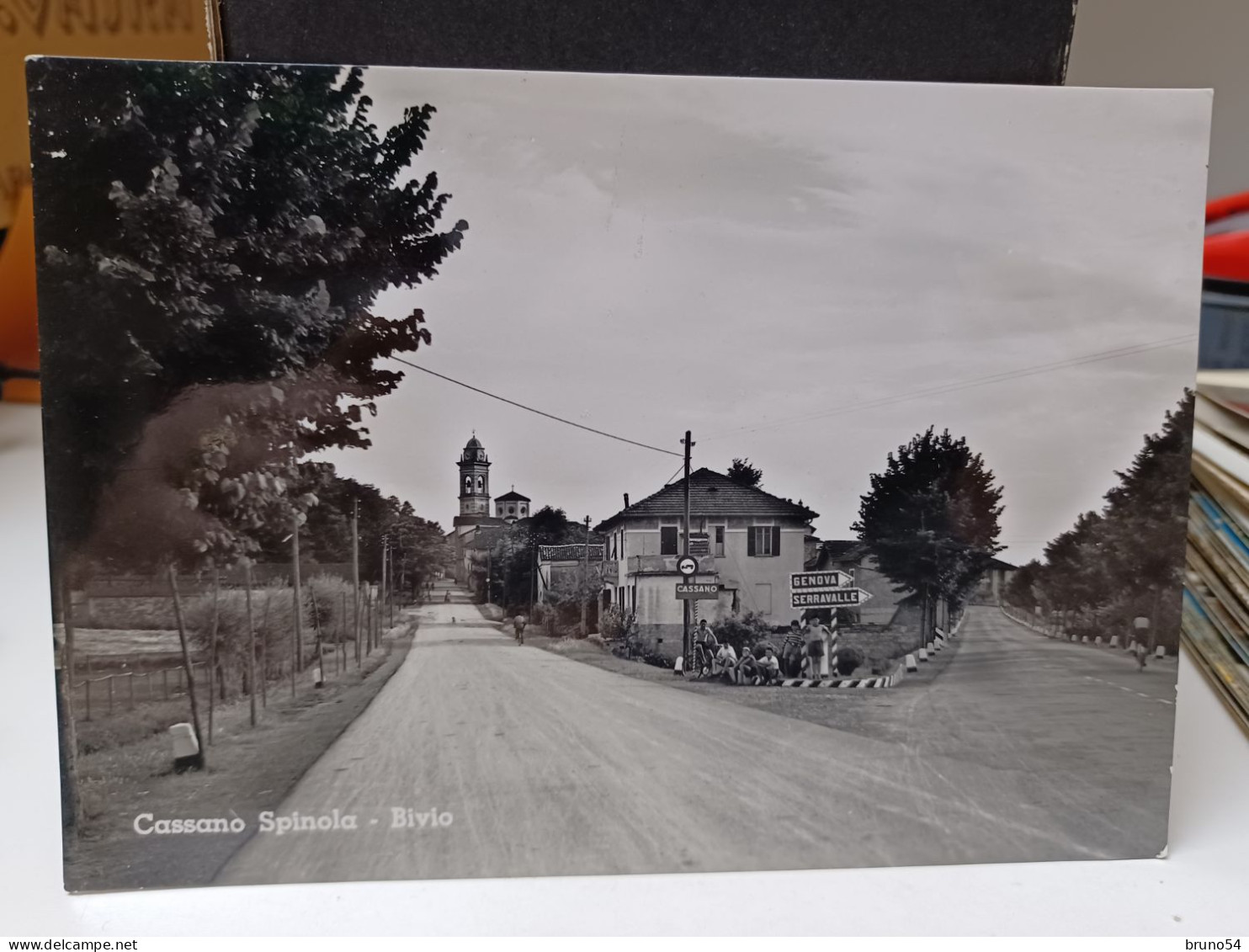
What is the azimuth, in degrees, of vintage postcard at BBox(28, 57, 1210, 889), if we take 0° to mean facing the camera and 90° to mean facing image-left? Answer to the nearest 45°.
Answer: approximately 0°
